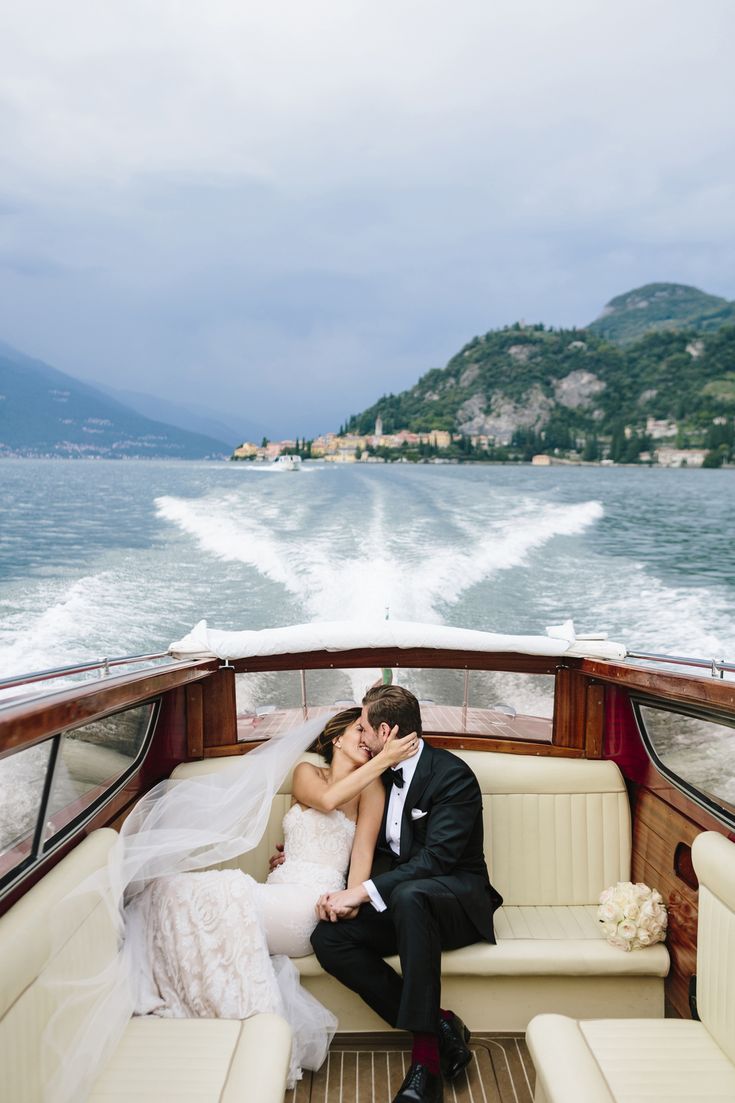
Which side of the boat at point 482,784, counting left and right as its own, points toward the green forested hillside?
back

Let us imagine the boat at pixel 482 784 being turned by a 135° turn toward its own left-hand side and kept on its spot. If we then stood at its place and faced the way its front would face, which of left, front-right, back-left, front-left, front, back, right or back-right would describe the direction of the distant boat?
front-left

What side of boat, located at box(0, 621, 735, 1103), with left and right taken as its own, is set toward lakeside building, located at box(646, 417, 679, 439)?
back

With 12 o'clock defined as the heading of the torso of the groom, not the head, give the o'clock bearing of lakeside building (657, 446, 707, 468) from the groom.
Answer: The lakeside building is roughly at 5 o'clock from the groom.

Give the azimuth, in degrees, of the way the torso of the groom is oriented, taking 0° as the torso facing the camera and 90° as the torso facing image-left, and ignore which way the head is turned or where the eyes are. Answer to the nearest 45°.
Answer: approximately 45°

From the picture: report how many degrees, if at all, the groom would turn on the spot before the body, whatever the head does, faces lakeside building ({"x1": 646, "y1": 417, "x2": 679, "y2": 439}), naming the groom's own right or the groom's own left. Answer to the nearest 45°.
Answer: approximately 135° to the groom's own right

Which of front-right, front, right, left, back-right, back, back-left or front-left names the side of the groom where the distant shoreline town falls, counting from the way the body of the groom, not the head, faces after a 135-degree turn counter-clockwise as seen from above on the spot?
left

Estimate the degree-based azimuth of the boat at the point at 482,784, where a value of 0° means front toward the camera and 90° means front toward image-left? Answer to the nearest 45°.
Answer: approximately 0°

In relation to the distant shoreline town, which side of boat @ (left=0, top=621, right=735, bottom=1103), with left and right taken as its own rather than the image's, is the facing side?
back

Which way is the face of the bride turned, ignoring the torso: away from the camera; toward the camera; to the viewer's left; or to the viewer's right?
to the viewer's right

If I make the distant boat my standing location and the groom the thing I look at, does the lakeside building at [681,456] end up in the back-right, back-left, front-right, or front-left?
back-left

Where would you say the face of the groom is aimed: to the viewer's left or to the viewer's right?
to the viewer's left

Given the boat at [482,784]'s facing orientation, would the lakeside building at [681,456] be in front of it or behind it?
behind
